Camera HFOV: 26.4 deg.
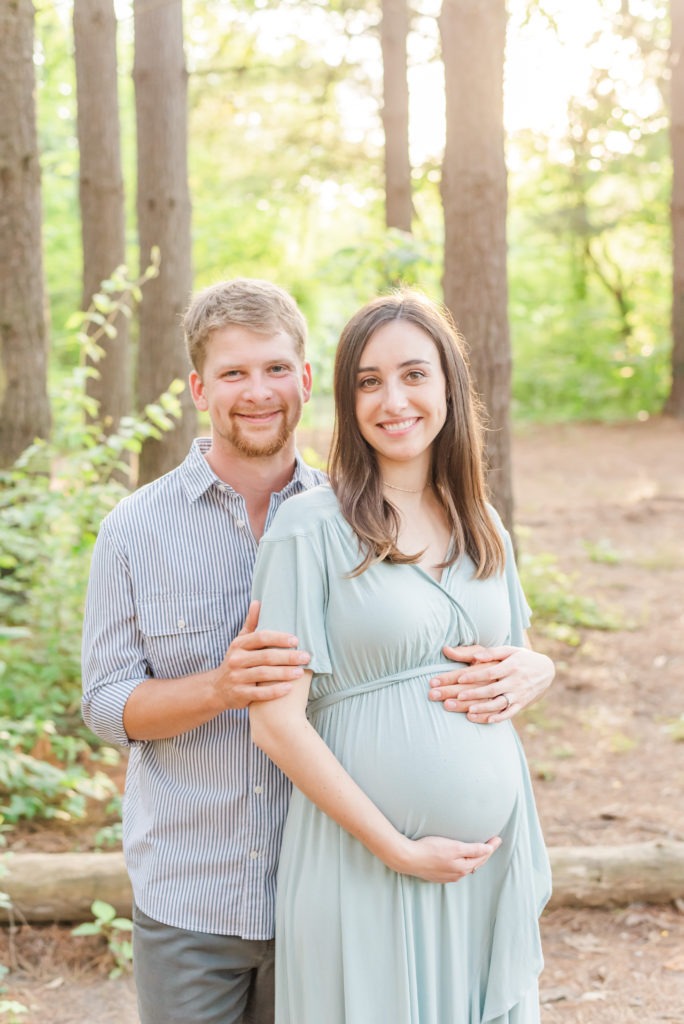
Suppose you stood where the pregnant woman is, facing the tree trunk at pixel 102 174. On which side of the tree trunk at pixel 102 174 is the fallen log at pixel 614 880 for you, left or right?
right

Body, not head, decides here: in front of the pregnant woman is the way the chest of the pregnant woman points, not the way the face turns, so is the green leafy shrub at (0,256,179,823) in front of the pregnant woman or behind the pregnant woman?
behind

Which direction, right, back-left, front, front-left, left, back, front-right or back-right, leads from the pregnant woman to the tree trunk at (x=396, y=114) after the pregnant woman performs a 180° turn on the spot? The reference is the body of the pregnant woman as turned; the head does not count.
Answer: front-right

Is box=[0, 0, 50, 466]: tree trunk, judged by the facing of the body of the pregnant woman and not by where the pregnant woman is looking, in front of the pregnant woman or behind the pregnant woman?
behind

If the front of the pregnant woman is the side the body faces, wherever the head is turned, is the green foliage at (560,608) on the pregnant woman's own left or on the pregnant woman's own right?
on the pregnant woman's own left

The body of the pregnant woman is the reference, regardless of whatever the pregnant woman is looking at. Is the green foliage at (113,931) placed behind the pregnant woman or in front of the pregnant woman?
behind

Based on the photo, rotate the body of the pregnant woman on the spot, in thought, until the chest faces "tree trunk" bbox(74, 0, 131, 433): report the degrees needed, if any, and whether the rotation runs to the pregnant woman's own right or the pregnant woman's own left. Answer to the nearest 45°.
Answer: approximately 135° to the pregnant woman's own left

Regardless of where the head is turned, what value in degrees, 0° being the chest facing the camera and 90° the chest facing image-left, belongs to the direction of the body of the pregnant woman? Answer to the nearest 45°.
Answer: approximately 315°

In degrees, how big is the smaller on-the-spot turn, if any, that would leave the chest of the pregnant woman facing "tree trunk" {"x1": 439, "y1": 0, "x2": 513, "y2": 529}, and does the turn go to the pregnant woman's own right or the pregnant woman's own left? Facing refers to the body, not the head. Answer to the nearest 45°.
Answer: approximately 135° to the pregnant woman's own left
